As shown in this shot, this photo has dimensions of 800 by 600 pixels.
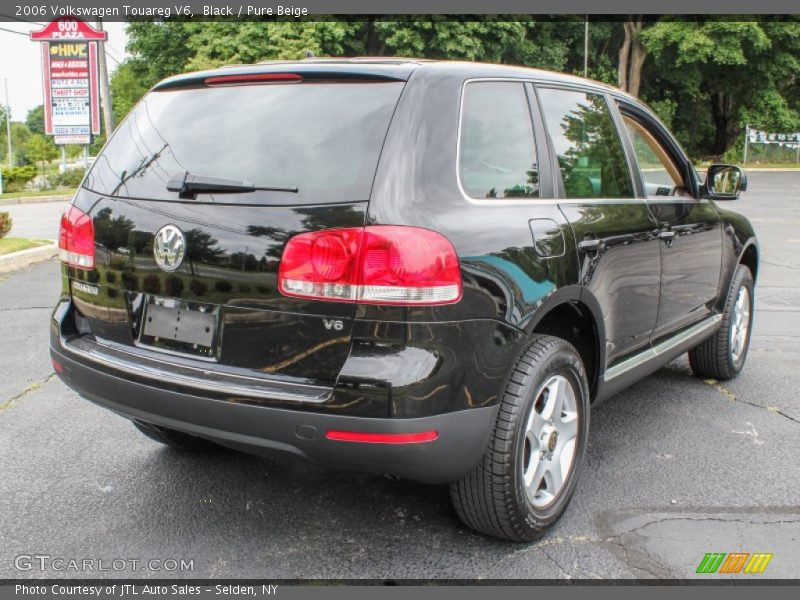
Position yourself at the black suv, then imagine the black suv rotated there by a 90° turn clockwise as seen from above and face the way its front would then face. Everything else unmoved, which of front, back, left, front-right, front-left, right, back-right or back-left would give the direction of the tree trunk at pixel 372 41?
back-left

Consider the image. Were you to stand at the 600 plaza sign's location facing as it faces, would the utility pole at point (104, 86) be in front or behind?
behind

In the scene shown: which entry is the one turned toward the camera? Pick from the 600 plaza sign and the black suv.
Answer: the 600 plaza sign

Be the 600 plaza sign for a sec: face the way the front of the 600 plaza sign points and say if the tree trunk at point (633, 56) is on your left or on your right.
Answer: on your left

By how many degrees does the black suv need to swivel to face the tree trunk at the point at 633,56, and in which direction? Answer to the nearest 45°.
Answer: approximately 45° to its left

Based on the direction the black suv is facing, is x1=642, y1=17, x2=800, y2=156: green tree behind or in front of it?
in front

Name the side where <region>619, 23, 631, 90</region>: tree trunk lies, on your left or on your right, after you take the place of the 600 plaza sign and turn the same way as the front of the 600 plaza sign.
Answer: on your left

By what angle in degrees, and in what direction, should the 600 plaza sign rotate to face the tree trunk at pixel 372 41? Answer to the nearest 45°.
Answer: approximately 135° to its left

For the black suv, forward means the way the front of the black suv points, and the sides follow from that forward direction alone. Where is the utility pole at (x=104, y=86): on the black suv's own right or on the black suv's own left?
on the black suv's own left

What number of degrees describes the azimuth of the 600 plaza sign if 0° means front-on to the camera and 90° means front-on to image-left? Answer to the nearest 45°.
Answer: approximately 0°

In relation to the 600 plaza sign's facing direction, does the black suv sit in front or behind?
in front

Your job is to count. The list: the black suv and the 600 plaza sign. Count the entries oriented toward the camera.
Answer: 1

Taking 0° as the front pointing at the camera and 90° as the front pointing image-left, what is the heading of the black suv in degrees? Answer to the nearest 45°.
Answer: approximately 225°
